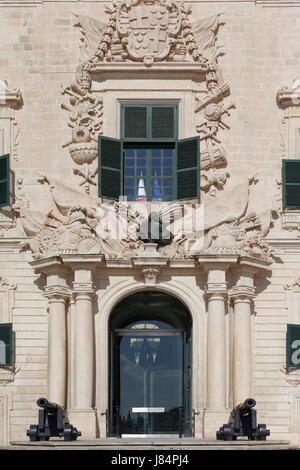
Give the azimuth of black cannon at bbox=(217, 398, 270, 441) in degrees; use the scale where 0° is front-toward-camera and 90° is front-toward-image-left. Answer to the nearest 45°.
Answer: approximately 315°

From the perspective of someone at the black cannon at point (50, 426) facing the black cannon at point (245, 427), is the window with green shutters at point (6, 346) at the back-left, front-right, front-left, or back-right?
back-left

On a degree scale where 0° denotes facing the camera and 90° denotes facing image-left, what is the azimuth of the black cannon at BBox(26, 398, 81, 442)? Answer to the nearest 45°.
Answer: approximately 45°

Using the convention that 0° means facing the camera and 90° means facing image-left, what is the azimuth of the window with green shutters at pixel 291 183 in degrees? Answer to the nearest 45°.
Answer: approximately 0°

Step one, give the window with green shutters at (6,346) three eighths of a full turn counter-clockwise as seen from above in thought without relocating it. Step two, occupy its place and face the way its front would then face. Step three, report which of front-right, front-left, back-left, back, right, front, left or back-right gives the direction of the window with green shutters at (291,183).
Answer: front-right

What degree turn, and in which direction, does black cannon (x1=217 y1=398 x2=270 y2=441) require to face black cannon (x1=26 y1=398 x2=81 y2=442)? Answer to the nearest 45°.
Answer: approximately 135° to its right

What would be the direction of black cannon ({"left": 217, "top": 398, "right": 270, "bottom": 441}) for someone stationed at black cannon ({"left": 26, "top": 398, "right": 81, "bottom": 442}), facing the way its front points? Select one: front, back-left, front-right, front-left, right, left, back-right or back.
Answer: back-left

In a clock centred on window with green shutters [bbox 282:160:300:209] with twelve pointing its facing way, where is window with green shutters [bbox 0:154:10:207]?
window with green shutters [bbox 0:154:10:207] is roughly at 3 o'clock from window with green shutters [bbox 282:160:300:209].
